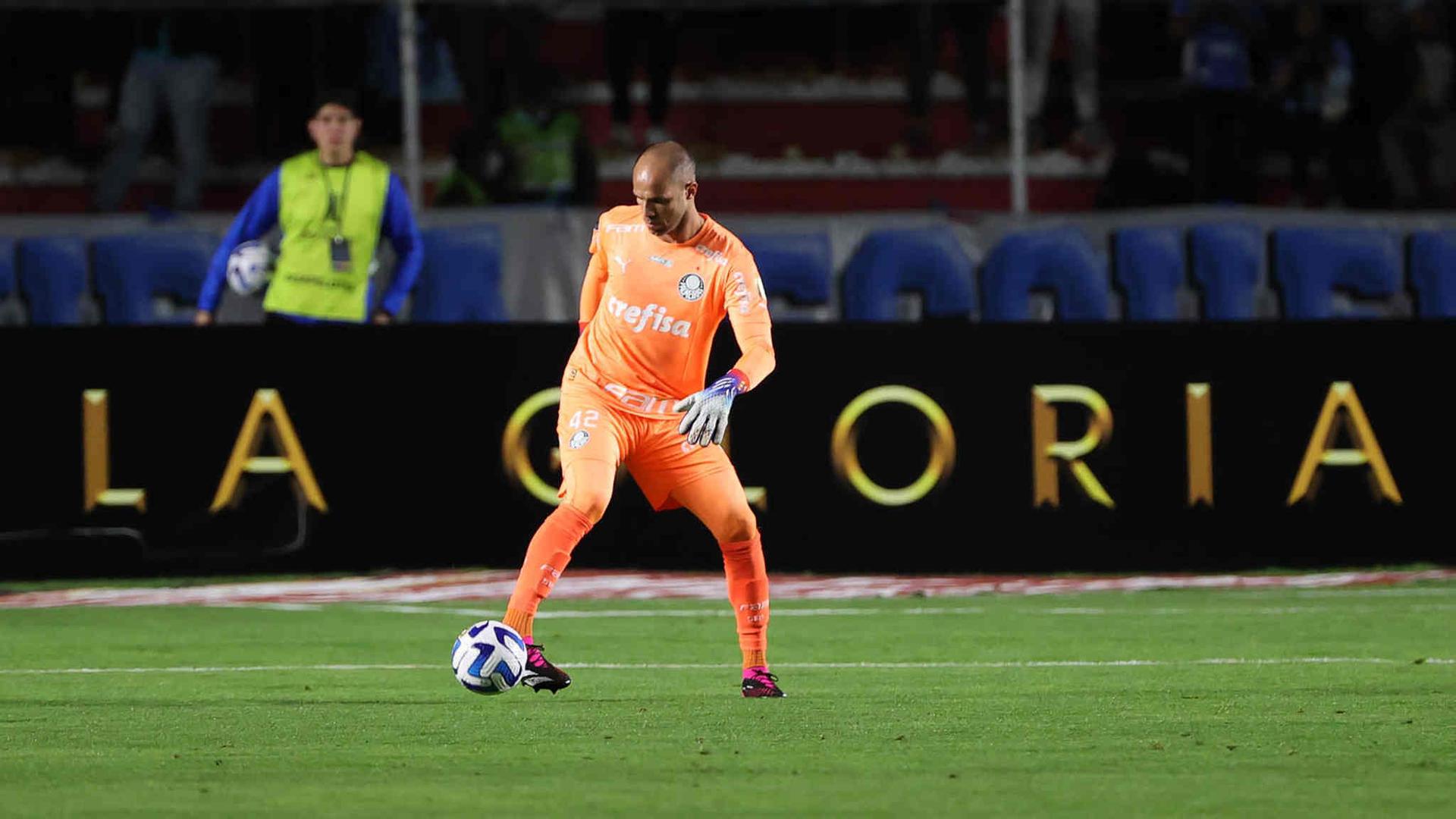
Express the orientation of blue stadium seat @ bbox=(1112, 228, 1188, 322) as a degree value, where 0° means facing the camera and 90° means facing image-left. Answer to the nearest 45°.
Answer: approximately 0°

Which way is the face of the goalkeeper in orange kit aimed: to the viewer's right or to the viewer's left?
to the viewer's left

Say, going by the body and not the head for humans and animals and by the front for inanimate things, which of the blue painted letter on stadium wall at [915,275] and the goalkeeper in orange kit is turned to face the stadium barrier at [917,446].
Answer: the blue painted letter on stadium wall

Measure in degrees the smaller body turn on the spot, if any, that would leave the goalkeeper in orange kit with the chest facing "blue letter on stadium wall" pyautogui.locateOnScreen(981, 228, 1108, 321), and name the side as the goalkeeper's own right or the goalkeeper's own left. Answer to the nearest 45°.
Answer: approximately 180°
